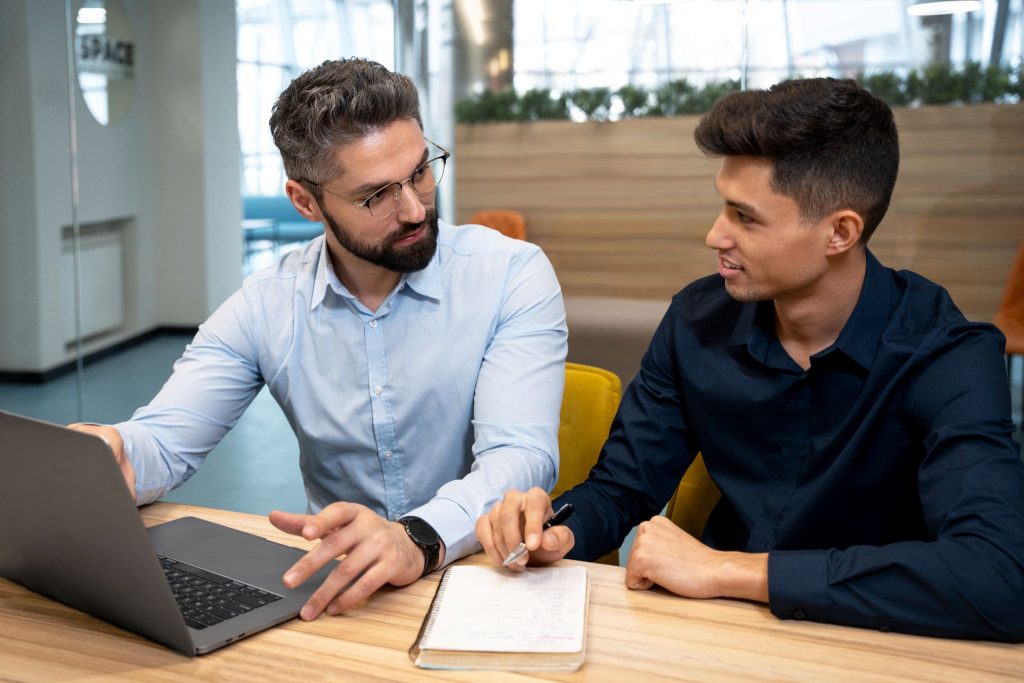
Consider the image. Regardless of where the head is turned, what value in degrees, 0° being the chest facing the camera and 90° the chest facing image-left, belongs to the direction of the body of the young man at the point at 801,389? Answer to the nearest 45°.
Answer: approximately 45°

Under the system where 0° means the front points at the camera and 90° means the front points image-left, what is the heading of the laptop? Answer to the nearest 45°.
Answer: approximately 225°

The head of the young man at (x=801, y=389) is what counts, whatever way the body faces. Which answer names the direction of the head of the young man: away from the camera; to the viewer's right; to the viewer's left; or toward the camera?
to the viewer's left

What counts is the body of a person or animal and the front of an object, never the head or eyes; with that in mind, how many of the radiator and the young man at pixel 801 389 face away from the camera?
0

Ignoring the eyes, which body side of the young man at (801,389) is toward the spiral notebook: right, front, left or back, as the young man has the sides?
front

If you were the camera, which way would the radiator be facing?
facing the viewer and to the right of the viewer

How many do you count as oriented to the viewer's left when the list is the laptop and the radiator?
0

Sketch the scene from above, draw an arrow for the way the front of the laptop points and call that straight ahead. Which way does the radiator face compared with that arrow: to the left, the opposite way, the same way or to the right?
to the right

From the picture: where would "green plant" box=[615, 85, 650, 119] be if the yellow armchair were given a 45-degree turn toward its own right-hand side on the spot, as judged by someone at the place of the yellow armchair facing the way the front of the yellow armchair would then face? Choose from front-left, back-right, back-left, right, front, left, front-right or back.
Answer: right

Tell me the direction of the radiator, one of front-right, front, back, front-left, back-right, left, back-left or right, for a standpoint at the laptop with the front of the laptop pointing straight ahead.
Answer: front-left

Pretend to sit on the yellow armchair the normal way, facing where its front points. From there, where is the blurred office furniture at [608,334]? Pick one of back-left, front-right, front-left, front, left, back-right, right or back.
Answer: back-right

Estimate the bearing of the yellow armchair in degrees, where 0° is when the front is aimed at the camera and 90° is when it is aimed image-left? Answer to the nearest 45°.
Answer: approximately 45°
